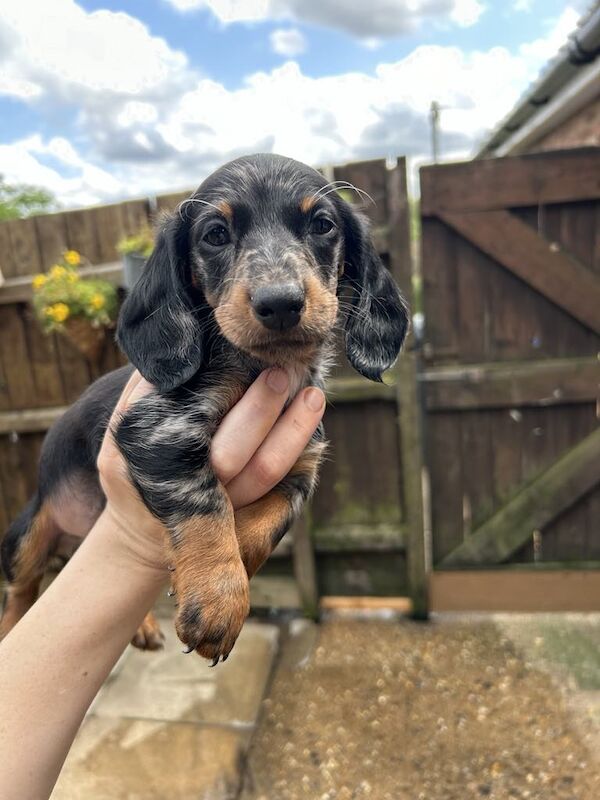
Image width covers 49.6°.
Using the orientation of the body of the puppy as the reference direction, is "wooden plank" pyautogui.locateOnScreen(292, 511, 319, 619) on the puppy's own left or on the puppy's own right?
on the puppy's own left

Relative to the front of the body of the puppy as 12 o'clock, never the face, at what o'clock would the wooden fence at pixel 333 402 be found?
The wooden fence is roughly at 8 o'clock from the puppy.

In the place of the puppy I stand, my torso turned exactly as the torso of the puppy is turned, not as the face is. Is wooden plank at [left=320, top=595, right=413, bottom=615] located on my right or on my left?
on my left

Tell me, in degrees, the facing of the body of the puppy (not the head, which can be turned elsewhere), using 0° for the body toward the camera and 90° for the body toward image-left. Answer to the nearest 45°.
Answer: approximately 315°

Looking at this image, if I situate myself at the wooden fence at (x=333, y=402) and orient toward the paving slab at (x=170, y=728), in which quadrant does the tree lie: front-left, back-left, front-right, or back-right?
back-right

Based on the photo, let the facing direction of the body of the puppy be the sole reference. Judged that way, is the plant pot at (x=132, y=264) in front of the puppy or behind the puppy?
behind

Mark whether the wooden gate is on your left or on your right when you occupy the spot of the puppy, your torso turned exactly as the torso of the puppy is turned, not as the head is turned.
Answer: on your left

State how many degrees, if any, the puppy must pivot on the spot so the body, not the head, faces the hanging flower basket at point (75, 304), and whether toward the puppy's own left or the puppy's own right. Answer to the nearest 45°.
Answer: approximately 135° to the puppy's own left
